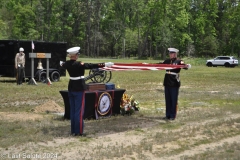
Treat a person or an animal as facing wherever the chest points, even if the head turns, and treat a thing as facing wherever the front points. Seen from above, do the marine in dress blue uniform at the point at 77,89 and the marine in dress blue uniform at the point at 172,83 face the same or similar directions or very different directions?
very different directions

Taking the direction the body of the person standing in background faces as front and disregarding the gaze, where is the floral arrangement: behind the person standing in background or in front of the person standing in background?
in front

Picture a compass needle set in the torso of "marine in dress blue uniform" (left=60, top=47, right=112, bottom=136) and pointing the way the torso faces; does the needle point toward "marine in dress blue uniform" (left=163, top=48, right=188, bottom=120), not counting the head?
yes

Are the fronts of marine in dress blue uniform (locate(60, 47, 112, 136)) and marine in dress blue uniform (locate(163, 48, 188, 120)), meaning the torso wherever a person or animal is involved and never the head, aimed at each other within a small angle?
yes

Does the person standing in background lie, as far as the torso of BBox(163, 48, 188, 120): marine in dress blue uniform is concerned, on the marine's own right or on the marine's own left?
on the marine's own right

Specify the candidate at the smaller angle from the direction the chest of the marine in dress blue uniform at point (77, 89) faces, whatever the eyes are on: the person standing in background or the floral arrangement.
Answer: the floral arrangement

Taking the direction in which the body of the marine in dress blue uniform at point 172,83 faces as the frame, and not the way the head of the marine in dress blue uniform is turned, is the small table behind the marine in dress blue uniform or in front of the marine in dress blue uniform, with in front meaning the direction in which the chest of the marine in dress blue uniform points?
in front

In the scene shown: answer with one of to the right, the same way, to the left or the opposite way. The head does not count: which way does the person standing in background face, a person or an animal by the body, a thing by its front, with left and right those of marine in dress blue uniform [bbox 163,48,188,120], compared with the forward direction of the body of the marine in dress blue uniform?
to the left

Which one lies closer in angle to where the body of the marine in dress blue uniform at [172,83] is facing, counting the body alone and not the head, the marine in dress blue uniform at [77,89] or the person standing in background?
the marine in dress blue uniform

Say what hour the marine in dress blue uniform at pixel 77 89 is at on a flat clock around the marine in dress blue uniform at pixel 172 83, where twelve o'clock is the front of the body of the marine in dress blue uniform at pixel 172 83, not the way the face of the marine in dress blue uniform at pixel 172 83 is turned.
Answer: the marine in dress blue uniform at pixel 77 89 is roughly at 12 o'clock from the marine in dress blue uniform at pixel 172 83.

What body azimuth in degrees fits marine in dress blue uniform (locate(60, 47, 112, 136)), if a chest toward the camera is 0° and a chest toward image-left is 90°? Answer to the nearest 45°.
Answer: approximately 225°

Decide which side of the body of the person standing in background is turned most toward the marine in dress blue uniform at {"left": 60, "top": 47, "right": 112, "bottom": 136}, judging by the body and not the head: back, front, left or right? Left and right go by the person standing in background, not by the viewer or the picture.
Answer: front

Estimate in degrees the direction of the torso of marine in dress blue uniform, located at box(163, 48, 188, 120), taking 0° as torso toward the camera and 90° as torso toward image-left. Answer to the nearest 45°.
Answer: approximately 45°
